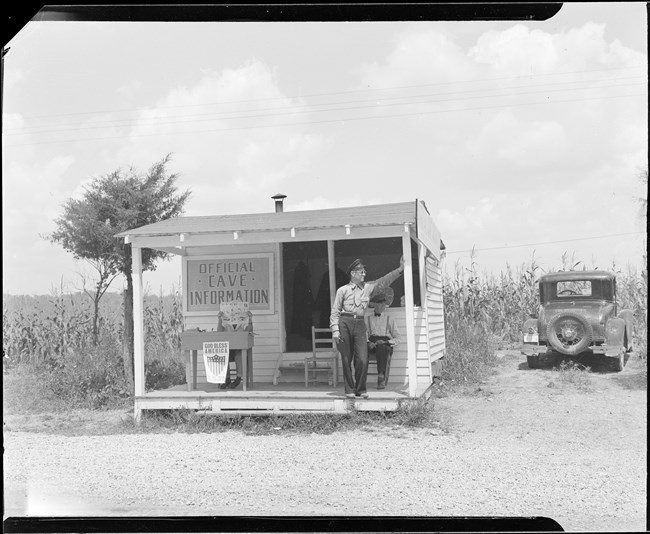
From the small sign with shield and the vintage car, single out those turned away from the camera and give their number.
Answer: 1

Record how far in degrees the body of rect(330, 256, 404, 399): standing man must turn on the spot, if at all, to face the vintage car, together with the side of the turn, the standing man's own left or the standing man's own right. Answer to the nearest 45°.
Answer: approximately 90° to the standing man's own left

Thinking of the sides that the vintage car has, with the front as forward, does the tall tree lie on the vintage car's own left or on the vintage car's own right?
on the vintage car's own left

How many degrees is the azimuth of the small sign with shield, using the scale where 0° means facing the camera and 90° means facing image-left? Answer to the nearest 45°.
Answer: approximately 0°

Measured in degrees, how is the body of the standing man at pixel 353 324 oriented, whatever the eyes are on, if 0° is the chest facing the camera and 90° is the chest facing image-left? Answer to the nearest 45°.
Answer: approximately 315°

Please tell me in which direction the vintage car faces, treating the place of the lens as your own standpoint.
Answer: facing away from the viewer

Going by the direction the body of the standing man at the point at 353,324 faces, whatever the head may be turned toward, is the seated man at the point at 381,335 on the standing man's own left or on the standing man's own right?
on the standing man's own left
